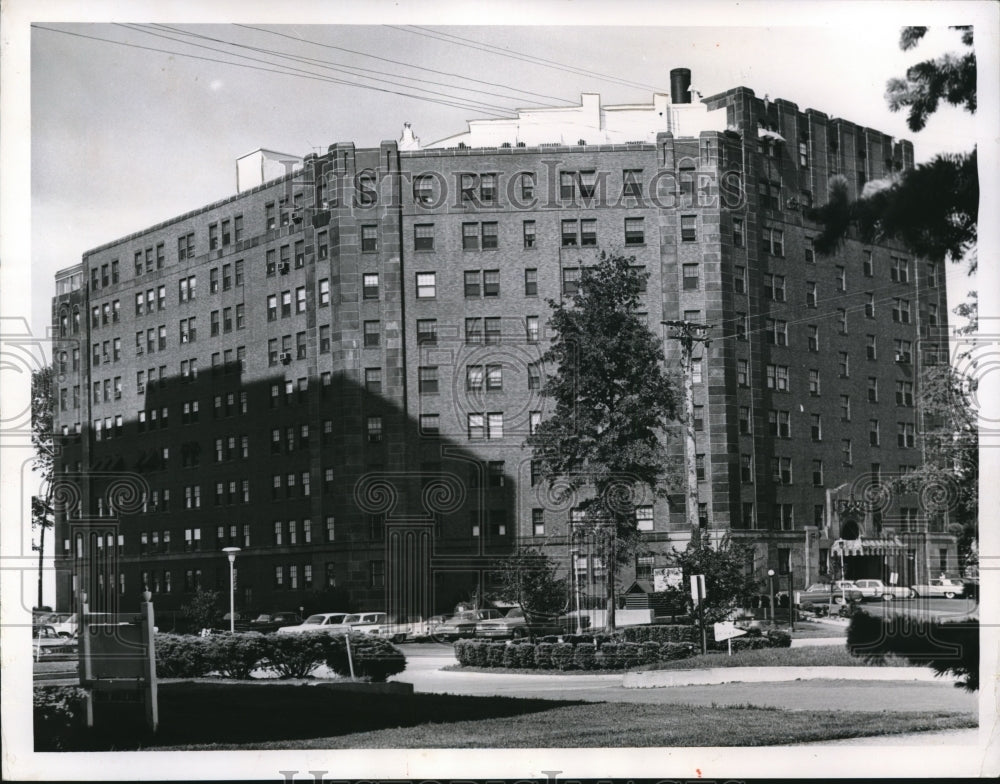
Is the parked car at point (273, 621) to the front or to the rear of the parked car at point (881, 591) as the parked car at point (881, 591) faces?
to the rear

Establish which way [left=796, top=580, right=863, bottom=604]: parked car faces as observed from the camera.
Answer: facing to the left of the viewer

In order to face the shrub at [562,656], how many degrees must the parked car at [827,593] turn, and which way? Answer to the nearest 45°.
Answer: approximately 45° to its left

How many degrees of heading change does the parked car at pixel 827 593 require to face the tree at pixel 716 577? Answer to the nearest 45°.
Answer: approximately 45° to its left

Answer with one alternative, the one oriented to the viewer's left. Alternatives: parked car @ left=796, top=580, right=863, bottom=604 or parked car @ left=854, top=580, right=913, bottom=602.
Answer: parked car @ left=796, top=580, right=863, bottom=604

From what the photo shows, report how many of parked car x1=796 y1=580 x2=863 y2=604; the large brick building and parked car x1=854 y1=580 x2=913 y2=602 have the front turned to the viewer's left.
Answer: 1

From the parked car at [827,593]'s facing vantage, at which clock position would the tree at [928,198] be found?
The tree is roughly at 9 o'clock from the parked car.

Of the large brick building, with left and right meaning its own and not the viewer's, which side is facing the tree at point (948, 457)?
front

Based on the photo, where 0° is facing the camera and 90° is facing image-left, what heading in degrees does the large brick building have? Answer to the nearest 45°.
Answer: approximately 315°

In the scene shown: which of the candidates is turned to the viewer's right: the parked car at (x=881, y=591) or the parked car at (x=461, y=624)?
the parked car at (x=881, y=591)
